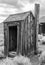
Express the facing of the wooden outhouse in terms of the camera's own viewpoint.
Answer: facing the viewer and to the left of the viewer
